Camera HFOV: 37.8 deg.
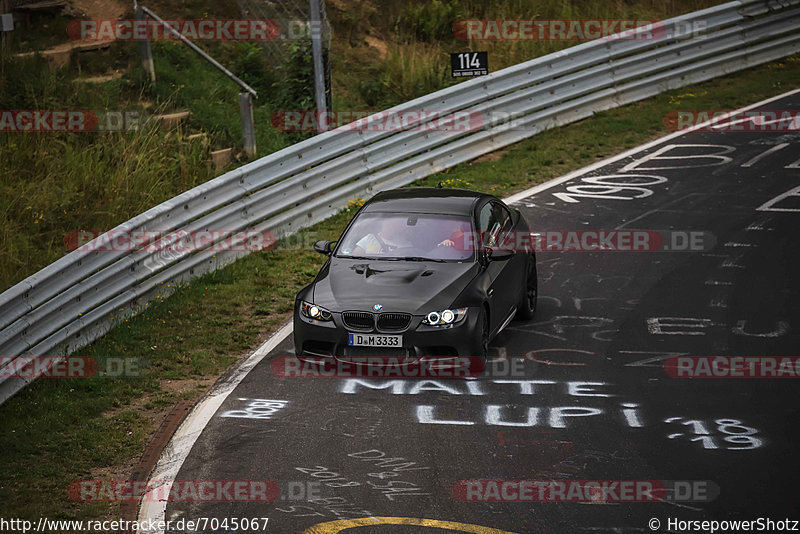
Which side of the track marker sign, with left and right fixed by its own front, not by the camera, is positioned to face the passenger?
front

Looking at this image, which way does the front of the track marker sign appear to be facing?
toward the camera

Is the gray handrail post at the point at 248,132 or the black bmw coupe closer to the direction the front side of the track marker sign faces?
the black bmw coupe

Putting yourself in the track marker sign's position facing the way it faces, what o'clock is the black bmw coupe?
The black bmw coupe is roughly at 12 o'clock from the track marker sign.

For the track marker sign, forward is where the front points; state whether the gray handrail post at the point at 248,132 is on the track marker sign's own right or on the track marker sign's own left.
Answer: on the track marker sign's own right

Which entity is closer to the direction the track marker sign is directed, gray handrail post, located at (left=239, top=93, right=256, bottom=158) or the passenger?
the passenger
